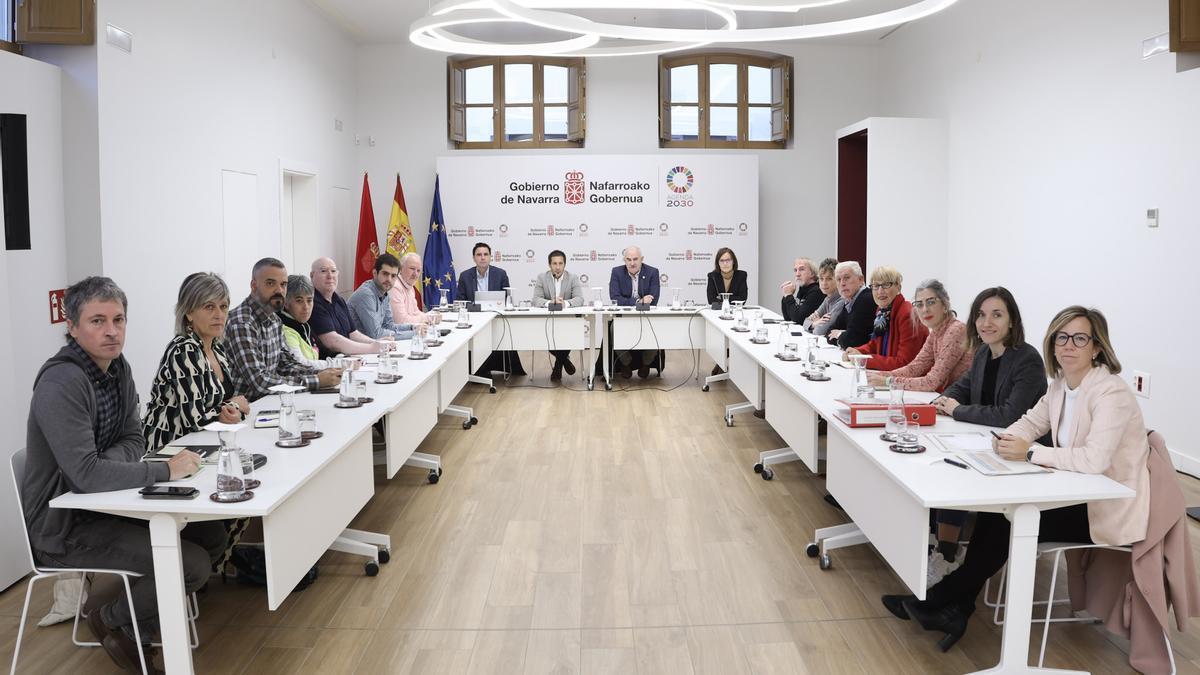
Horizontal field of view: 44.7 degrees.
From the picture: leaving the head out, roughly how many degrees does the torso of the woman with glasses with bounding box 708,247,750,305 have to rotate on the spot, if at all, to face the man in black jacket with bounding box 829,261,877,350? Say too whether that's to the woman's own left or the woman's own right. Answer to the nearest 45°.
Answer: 0° — they already face them

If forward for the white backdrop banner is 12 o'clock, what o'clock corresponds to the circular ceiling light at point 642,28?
The circular ceiling light is roughly at 12 o'clock from the white backdrop banner.

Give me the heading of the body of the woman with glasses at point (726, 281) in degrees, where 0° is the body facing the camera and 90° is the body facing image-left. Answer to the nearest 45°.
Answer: approximately 0°

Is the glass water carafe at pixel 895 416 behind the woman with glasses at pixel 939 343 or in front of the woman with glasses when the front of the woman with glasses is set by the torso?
in front

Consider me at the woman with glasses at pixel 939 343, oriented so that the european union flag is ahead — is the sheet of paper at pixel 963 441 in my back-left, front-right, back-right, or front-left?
back-left

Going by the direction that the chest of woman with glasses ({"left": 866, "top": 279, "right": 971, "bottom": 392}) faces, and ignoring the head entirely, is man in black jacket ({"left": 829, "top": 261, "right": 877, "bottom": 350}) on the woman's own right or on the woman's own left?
on the woman's own right
